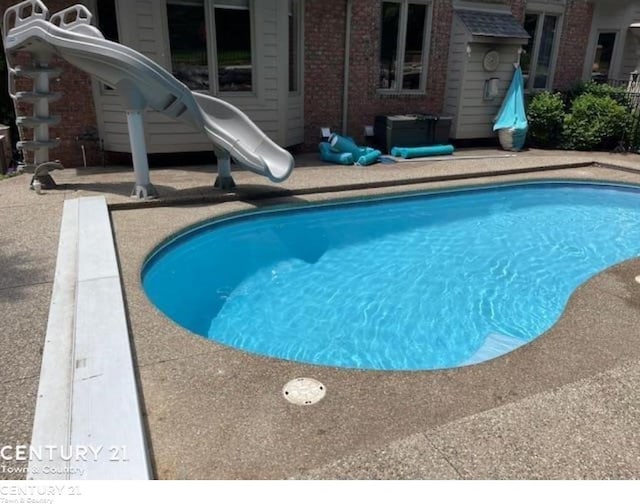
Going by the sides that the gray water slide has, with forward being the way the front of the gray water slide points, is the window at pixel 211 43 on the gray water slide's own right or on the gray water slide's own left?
on the gray water slide's own left

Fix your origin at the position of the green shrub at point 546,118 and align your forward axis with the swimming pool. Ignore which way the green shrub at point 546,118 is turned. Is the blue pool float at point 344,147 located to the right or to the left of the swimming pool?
right

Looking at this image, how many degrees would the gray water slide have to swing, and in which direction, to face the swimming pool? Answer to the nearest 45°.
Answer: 0° — it already faces it

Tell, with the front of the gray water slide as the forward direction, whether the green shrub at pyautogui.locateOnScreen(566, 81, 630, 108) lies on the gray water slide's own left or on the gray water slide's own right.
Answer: on the gray water slide's own left

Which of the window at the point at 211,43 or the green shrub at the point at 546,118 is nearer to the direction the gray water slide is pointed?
the green shrub

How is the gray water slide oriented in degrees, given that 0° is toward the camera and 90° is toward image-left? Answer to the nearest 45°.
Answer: approximately 315°

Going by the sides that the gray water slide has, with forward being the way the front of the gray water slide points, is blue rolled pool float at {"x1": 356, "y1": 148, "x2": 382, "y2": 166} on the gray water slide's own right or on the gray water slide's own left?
on the gray water slide's own left

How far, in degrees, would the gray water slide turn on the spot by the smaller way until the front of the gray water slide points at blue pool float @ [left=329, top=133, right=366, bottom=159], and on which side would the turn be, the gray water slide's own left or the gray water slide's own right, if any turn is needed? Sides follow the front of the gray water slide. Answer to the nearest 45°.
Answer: approximately 90° to the gray water slide's own left

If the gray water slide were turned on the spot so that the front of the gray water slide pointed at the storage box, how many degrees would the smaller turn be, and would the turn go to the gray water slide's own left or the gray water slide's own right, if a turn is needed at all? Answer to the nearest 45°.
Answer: approximately 90° to the gray water slide's own left

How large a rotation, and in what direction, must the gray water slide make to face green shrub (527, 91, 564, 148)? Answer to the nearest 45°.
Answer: approximately 45° to its left
